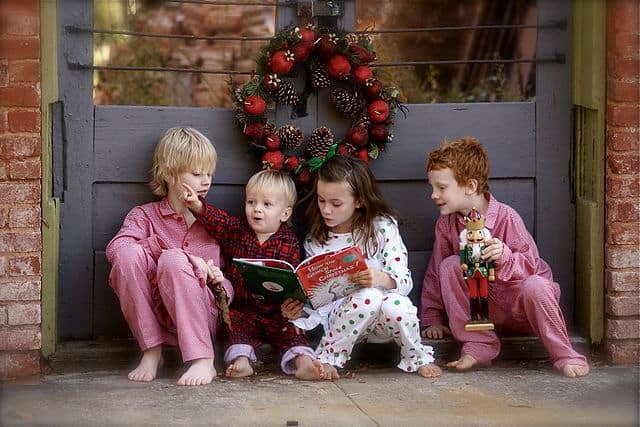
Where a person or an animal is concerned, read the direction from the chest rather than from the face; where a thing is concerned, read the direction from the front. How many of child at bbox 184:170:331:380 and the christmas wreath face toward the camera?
2

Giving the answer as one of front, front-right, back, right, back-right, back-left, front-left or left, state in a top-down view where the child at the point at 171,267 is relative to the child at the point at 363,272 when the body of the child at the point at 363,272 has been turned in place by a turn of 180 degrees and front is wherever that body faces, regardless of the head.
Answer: back-left

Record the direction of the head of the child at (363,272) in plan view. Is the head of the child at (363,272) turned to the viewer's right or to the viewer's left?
to the viewer's left

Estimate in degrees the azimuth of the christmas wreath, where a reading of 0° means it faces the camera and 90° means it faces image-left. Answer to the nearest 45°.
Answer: approximately 0°

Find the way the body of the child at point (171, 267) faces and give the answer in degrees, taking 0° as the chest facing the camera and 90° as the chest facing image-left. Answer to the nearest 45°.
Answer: approximately 315°

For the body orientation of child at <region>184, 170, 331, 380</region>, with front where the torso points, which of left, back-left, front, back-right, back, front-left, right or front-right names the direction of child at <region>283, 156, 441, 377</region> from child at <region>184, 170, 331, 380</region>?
left
